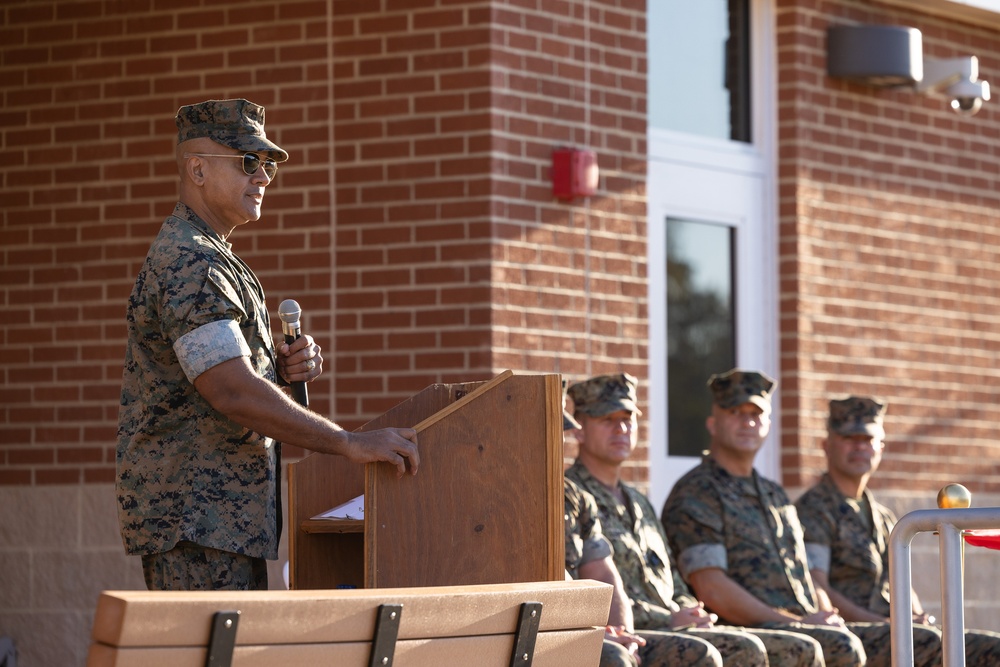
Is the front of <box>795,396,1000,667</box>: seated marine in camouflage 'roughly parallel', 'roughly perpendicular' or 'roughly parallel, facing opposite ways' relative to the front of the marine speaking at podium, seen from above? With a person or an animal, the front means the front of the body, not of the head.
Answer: roughly perpendicular

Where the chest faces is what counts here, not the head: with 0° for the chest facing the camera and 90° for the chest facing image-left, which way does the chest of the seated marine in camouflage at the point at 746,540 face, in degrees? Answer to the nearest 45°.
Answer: approximately 315°

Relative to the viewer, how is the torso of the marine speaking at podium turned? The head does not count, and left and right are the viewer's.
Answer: facing to the right of the viewer

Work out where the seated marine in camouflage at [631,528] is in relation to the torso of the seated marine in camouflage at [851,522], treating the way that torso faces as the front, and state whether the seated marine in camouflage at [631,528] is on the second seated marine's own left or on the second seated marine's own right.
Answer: on the second seated marine's own right

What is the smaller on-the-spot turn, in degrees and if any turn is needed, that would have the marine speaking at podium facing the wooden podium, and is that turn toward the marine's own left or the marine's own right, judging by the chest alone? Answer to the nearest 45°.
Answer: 0° — they already face it

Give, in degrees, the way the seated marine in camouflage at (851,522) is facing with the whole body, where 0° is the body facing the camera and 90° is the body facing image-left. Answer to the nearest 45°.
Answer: approximately 315°
